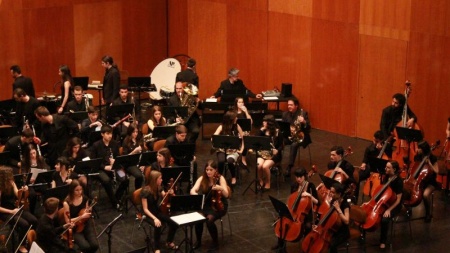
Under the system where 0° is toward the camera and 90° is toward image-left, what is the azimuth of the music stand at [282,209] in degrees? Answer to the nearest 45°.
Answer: approximately 225°

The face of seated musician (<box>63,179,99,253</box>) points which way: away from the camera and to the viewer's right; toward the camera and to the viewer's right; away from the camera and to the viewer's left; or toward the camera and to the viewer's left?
toward the camera and to the viewer's right

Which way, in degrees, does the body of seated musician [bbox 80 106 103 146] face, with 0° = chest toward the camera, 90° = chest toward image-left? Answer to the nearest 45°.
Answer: approximately 315°

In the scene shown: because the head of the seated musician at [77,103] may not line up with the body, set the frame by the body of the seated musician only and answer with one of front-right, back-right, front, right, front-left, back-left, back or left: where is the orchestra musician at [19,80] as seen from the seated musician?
back-right

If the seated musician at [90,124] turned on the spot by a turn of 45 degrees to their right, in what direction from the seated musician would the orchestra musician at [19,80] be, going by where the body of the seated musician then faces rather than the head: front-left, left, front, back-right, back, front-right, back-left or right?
back-right

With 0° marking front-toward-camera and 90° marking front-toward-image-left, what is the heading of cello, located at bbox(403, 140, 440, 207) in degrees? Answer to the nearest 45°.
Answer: approximately 45°

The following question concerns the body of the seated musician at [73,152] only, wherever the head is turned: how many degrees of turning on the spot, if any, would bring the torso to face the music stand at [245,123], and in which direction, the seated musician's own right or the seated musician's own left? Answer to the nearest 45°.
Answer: approximately 45° to the seated musician's own left
